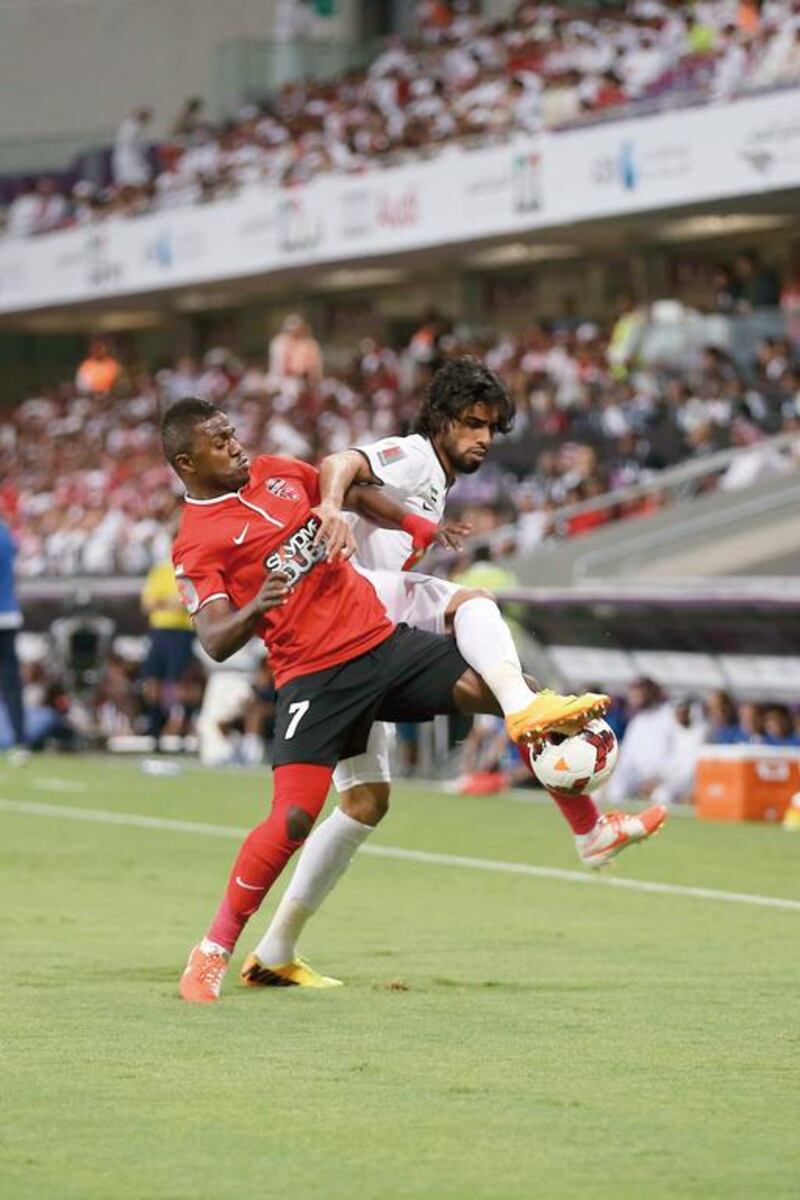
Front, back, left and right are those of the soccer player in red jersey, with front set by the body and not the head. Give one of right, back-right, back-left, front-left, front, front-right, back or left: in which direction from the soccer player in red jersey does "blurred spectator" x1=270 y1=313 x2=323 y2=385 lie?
back-left

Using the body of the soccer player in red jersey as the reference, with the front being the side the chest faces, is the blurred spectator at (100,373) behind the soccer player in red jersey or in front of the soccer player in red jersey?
behind

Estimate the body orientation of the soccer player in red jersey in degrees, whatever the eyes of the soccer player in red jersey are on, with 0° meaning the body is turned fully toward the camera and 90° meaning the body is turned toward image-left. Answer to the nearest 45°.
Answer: approximately 315°

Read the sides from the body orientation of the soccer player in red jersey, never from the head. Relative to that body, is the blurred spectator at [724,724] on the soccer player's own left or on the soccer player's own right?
on the soccer player's own left

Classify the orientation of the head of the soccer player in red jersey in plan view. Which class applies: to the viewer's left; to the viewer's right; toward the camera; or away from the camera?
to the viewer's right

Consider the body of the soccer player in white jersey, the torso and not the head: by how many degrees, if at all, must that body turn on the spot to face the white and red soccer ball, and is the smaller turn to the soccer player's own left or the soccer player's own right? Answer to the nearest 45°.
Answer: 0° — they already face it

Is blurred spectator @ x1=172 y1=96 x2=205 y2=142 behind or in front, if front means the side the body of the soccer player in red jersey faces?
behind

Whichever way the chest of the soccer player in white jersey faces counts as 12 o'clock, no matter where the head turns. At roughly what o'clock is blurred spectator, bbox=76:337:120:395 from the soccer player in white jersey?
The blurred spectator is roughly at 7 o'clock from the soccer player in white jersey.

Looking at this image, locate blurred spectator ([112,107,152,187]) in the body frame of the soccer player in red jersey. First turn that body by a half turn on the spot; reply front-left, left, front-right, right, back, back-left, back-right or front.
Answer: front-right

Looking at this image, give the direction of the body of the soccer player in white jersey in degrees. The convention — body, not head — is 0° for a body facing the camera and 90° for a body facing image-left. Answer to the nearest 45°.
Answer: approximately 315°
